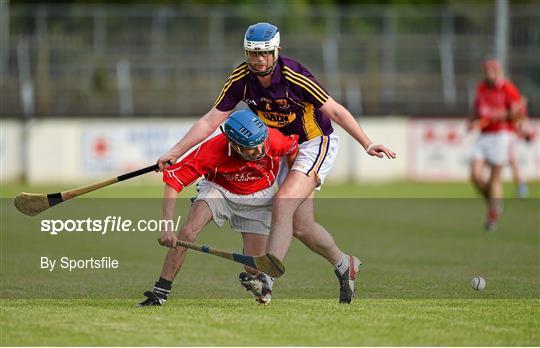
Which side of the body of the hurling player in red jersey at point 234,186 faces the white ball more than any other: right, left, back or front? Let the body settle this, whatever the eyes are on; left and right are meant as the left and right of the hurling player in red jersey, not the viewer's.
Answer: left

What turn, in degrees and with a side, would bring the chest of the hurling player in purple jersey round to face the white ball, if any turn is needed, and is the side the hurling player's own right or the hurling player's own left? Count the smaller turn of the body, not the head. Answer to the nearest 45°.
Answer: approximately 135° to the hurling player's own left

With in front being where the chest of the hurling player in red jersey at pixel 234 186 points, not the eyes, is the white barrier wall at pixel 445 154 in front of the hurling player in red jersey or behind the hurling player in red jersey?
behind

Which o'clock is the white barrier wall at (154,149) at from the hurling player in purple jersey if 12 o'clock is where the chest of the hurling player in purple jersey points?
The white barrier wall is roughly at 4 o'clock from the hurling player in purple jersey.

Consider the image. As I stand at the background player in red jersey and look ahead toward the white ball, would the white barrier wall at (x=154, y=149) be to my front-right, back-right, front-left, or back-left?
back-right

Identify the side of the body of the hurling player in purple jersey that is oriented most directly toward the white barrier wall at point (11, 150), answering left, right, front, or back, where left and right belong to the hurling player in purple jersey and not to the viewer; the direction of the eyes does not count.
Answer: back

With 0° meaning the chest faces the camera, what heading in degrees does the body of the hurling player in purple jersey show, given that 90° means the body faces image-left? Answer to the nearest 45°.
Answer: approximately 45°

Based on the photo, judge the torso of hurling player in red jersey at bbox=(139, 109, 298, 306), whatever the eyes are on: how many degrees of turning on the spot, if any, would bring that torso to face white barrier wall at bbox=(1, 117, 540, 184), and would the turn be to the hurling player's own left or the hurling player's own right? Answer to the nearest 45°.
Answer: approximately 180°

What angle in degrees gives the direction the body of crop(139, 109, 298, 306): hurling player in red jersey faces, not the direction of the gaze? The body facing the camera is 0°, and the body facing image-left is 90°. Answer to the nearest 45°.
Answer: approximately 0°
